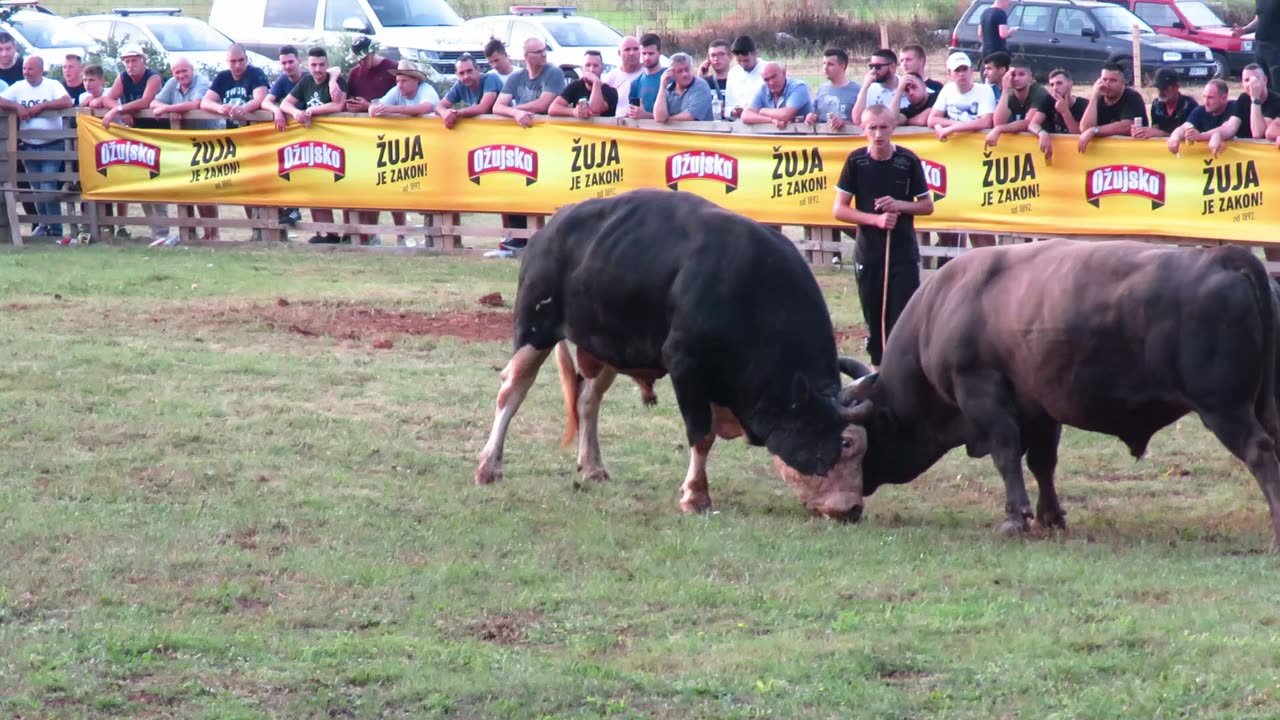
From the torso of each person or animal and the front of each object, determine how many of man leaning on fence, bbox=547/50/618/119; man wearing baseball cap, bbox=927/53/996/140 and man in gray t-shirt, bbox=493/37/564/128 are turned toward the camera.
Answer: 3

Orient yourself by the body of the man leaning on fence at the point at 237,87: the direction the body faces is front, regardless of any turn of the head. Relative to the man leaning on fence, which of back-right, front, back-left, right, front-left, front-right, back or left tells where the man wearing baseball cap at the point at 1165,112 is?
front-left

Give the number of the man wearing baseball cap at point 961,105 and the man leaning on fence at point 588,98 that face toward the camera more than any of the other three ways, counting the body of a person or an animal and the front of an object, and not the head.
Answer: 2

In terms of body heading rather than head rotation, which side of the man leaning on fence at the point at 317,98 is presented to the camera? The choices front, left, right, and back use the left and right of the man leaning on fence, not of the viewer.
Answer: front

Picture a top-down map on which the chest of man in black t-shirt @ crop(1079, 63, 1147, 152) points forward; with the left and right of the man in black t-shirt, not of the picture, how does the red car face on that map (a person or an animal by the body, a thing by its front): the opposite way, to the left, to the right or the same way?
to the left

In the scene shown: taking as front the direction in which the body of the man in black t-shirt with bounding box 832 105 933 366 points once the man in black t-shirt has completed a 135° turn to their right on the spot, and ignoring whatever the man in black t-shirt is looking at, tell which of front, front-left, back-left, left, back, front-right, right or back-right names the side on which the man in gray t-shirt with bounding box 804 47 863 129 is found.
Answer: front-right

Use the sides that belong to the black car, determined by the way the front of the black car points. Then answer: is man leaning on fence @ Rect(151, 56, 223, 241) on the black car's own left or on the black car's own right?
on the black car's own right

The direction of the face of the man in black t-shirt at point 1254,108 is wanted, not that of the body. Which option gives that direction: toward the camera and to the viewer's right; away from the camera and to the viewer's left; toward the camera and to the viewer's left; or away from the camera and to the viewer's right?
toward the camera and to the viewer's left

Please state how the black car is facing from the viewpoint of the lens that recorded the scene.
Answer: facing the viewer and to the right of the viewer

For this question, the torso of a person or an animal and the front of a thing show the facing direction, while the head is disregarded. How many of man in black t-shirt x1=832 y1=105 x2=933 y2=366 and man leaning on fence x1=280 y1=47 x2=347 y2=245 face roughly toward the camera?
2

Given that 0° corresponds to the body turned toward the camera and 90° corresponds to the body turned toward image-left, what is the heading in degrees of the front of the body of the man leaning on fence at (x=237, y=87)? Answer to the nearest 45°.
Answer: approximately 0°

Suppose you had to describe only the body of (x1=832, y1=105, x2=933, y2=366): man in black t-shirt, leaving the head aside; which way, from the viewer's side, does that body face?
toward the camera

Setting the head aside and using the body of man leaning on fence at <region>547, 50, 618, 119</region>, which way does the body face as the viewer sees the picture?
toward the camera

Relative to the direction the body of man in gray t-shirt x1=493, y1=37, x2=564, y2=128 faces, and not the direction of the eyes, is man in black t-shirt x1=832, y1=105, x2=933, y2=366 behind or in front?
in front
